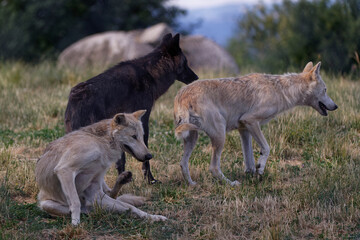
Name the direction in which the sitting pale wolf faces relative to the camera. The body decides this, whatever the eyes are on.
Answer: to the viewer's right

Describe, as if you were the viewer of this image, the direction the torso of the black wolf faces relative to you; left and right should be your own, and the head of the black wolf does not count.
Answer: facing to the right of the viewer

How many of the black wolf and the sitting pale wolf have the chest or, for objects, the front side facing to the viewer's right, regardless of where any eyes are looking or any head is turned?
2

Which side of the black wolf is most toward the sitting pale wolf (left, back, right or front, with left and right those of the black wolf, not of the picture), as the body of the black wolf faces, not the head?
right

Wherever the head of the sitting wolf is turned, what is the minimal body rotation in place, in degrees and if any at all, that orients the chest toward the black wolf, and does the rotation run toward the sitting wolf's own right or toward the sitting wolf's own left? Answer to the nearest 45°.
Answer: approximately 90° to the sitting wolf's own left
